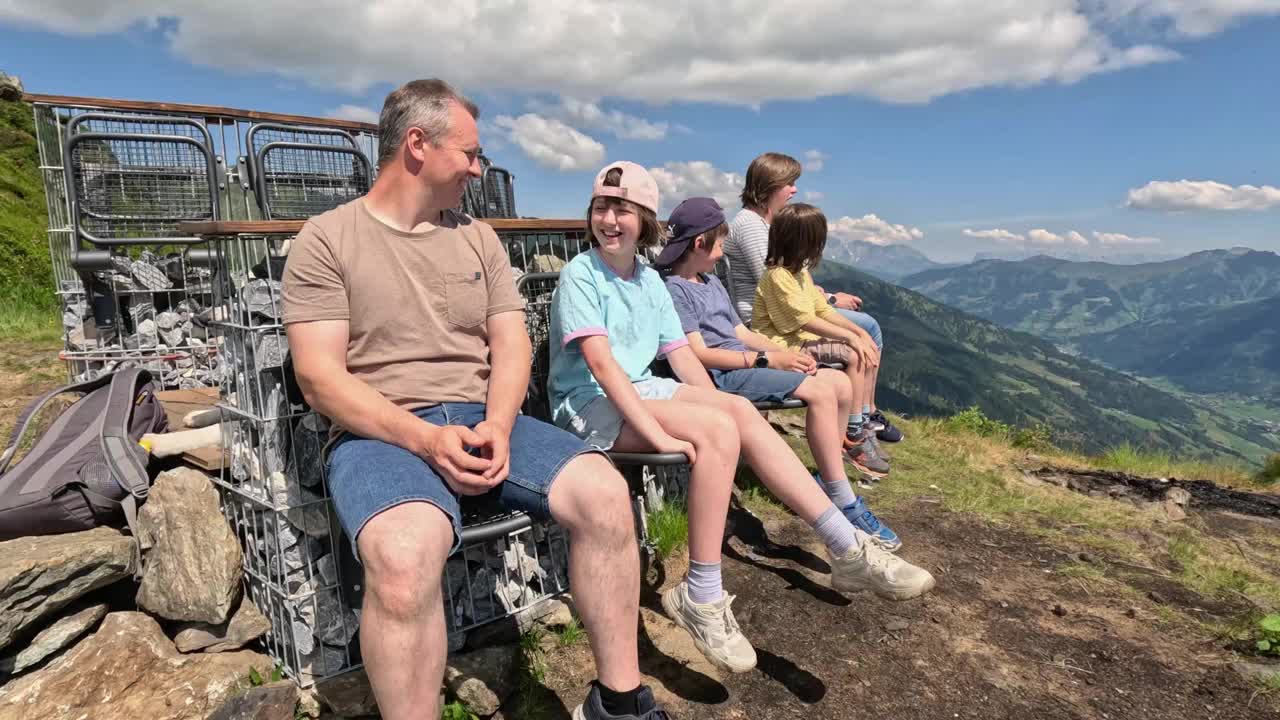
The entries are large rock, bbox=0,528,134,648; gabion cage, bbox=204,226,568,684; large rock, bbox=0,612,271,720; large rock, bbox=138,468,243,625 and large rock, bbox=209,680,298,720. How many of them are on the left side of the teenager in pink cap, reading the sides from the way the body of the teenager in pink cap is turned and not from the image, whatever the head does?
0

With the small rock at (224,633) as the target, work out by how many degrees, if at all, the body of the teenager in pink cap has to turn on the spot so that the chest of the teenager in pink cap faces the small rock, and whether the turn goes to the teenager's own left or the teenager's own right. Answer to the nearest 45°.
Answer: approximately 135° to the teenager's own right

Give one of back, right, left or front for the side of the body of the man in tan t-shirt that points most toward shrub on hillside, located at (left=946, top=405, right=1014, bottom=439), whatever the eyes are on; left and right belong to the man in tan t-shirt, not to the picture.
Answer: left

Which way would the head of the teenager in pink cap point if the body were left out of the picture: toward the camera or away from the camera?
toward the camera

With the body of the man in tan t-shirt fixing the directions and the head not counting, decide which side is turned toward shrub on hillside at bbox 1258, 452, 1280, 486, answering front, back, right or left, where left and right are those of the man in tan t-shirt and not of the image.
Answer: left

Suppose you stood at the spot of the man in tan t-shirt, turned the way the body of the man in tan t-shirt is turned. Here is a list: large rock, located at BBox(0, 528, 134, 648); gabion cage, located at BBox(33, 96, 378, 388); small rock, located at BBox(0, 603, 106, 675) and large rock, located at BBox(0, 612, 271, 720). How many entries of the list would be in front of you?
0

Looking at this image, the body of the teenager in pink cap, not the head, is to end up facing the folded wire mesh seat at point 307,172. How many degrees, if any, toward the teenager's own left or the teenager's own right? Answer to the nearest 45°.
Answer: approximately 180°

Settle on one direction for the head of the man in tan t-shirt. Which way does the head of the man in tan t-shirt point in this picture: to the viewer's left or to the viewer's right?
to the viewer's right

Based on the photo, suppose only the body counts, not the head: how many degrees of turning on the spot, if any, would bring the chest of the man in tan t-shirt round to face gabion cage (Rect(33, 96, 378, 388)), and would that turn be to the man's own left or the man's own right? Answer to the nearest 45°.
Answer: approximately 180°

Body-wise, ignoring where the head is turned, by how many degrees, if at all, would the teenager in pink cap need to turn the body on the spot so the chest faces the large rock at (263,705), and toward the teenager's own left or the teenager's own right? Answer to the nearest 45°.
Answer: approximately 90° to the teenager's own right

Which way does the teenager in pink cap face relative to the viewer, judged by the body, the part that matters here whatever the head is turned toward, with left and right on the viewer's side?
facing the viewer and to the right of the viewer

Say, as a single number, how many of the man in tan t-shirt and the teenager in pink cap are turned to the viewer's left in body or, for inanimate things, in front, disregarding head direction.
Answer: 0

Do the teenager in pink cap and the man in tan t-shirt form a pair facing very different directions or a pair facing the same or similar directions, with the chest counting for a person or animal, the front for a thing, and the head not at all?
same or similar directions

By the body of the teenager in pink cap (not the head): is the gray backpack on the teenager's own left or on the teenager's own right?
on the teenager's own right

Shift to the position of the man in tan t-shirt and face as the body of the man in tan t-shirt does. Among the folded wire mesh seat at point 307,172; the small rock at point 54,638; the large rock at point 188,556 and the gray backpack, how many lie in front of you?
0
